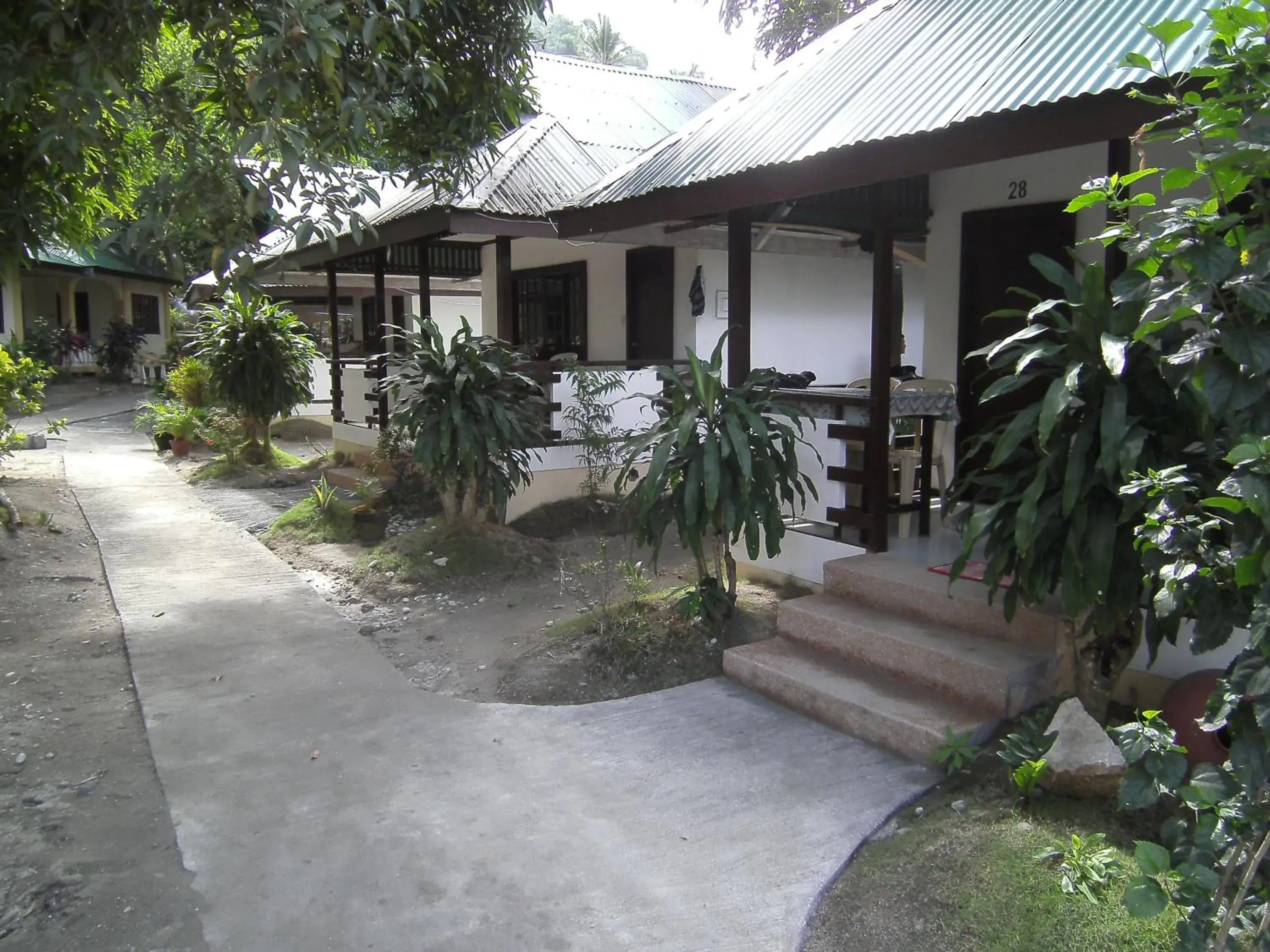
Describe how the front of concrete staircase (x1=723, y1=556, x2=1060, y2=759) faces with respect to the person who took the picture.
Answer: facing the viewer and to the left of the viewer

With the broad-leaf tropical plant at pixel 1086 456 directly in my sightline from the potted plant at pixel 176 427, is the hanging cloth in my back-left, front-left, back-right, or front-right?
front-left

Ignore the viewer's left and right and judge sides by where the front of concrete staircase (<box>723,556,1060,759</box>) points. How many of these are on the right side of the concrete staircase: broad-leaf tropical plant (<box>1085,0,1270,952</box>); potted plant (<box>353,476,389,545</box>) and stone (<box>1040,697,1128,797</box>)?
1

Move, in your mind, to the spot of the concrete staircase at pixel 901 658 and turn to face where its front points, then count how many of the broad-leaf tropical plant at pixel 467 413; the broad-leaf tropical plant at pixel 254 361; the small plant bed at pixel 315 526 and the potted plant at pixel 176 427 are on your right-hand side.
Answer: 4

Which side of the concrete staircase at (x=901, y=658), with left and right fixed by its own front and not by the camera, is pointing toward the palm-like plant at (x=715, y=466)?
right

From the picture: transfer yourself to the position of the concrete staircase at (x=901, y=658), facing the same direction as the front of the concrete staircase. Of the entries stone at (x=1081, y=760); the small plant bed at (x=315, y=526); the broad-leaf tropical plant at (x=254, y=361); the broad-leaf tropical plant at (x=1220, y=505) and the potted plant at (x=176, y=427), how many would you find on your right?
3

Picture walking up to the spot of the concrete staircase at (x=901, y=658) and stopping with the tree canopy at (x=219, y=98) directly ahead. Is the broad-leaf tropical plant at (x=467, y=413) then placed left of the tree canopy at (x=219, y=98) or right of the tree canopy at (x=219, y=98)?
right

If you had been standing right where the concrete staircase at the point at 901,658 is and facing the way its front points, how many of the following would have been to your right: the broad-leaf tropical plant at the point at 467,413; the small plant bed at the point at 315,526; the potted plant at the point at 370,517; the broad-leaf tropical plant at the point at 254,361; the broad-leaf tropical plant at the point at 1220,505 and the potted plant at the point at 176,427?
5

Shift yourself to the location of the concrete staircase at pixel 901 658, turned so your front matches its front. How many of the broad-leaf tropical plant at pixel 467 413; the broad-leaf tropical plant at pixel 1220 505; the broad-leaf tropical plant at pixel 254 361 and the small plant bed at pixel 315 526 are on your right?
3

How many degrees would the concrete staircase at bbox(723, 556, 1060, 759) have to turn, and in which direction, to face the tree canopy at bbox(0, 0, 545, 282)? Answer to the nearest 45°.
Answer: approximately 45° to its right

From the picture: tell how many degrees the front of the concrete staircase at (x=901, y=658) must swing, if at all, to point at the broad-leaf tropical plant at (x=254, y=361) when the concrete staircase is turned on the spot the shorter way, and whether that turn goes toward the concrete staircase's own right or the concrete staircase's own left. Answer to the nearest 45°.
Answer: approximately 90° to the concrete staircase's own right

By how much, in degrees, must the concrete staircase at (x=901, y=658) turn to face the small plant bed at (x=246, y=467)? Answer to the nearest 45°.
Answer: approximately 90° to its right

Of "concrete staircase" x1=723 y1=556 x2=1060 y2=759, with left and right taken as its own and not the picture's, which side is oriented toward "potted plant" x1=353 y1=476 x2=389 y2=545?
right

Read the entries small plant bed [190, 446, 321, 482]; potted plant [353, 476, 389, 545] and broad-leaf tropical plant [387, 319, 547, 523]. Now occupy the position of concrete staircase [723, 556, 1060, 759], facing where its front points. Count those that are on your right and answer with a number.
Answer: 3
